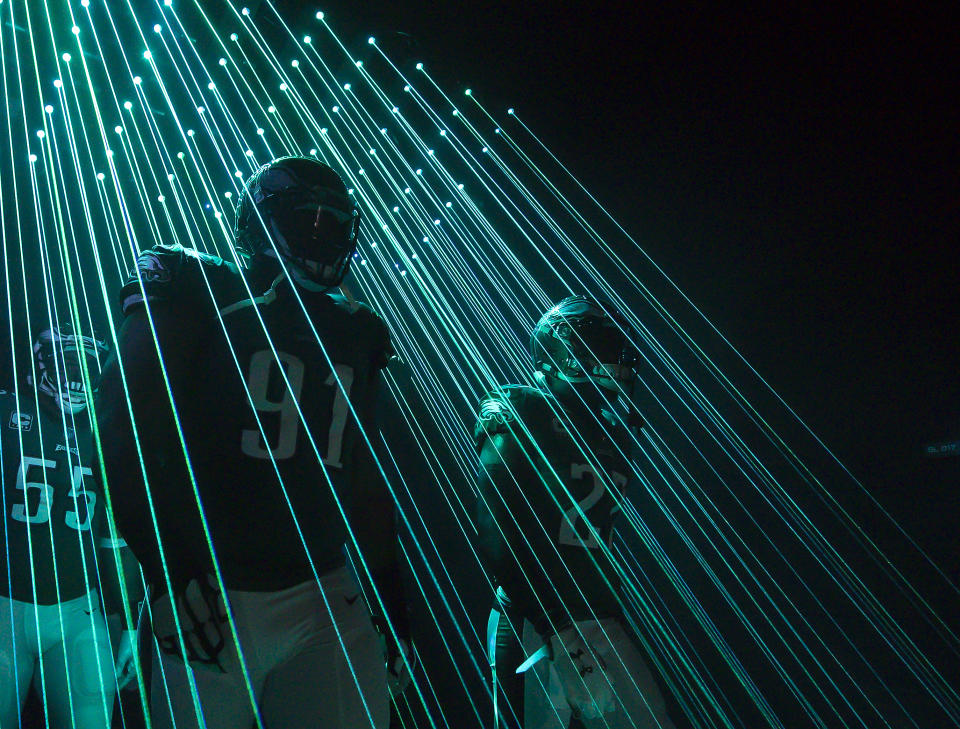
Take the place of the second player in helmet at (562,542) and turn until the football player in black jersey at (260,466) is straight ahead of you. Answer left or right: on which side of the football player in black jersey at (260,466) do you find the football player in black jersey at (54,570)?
right

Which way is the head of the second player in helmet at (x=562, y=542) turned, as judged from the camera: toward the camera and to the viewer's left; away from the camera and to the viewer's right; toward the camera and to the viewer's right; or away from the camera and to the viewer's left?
toward the camera and to the viewer's right

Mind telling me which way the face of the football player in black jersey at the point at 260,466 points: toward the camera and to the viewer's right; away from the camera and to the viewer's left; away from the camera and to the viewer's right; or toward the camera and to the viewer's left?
toward the camera and to the viewer's right

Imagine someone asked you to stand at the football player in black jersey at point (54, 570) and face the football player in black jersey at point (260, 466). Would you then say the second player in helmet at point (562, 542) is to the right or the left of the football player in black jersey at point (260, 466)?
left

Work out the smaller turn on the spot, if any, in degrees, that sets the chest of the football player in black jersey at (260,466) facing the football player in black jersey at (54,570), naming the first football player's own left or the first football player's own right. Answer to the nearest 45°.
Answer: approximately 180°

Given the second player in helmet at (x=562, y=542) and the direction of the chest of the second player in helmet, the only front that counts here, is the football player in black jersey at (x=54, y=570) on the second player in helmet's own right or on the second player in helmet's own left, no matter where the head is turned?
on the second player in helmet's own right

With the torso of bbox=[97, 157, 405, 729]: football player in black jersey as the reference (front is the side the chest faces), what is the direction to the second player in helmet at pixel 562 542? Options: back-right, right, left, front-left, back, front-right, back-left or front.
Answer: left

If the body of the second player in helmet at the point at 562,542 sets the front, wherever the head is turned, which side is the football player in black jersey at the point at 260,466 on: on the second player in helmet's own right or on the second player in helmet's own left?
on the second player in helmet's own right

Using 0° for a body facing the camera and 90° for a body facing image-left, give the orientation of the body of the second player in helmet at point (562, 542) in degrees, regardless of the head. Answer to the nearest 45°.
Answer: approximately 315°

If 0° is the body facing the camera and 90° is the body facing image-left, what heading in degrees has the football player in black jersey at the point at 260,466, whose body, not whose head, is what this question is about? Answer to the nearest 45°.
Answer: approximately 315°
